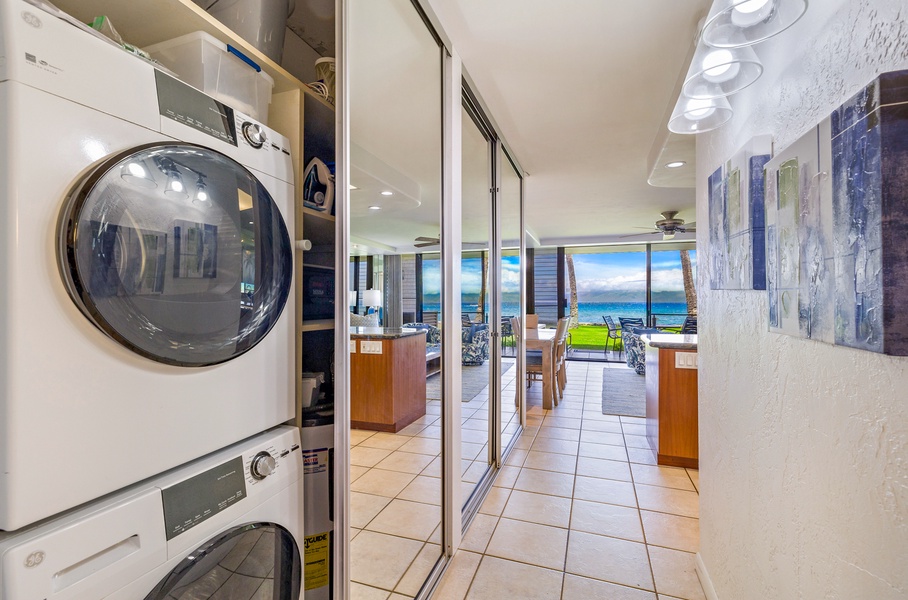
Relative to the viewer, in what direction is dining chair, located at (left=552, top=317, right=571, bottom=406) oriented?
to the viewer's left

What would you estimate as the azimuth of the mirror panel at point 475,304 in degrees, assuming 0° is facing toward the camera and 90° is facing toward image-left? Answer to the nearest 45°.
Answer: approximately 270°

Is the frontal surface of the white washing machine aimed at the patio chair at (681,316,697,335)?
no

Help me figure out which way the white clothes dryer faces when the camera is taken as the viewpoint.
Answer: facing the viewer and to the right of the viewer

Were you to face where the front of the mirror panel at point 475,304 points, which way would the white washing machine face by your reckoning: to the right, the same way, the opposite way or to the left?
the same way

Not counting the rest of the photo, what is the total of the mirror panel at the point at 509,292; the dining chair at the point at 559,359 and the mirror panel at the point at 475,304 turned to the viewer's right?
2

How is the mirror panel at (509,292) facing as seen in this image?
to the viewer's right

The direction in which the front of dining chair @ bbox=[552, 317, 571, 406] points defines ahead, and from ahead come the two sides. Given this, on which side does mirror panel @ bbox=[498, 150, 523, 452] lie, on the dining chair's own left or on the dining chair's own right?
on the dining chair's own left

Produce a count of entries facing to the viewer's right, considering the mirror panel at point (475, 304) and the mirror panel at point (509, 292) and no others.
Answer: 2

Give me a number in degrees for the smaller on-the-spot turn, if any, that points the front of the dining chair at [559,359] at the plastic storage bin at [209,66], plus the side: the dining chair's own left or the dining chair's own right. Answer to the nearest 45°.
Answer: approximately 90° to the dining chair's own left

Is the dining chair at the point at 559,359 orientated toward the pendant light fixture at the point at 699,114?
no

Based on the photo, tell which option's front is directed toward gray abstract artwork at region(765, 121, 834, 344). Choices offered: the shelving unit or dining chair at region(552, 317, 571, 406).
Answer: the shelving unit

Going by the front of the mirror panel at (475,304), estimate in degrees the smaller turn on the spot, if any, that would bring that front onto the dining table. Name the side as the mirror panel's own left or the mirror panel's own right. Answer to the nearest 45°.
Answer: approximately 90° to the mirror panel's own left

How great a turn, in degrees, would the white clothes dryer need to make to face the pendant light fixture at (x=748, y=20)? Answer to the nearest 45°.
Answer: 0° — it already faces it

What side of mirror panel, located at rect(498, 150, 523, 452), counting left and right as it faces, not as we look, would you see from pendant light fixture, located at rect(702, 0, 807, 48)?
right

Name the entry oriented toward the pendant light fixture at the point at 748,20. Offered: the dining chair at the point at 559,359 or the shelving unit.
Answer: the shelving unit

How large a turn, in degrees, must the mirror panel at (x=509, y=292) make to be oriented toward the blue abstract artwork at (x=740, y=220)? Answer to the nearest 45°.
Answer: approximately 90° to its right

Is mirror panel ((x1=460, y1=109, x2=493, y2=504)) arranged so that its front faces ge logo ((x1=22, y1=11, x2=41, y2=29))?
no

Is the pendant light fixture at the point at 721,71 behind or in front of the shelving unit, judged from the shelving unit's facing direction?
in front
